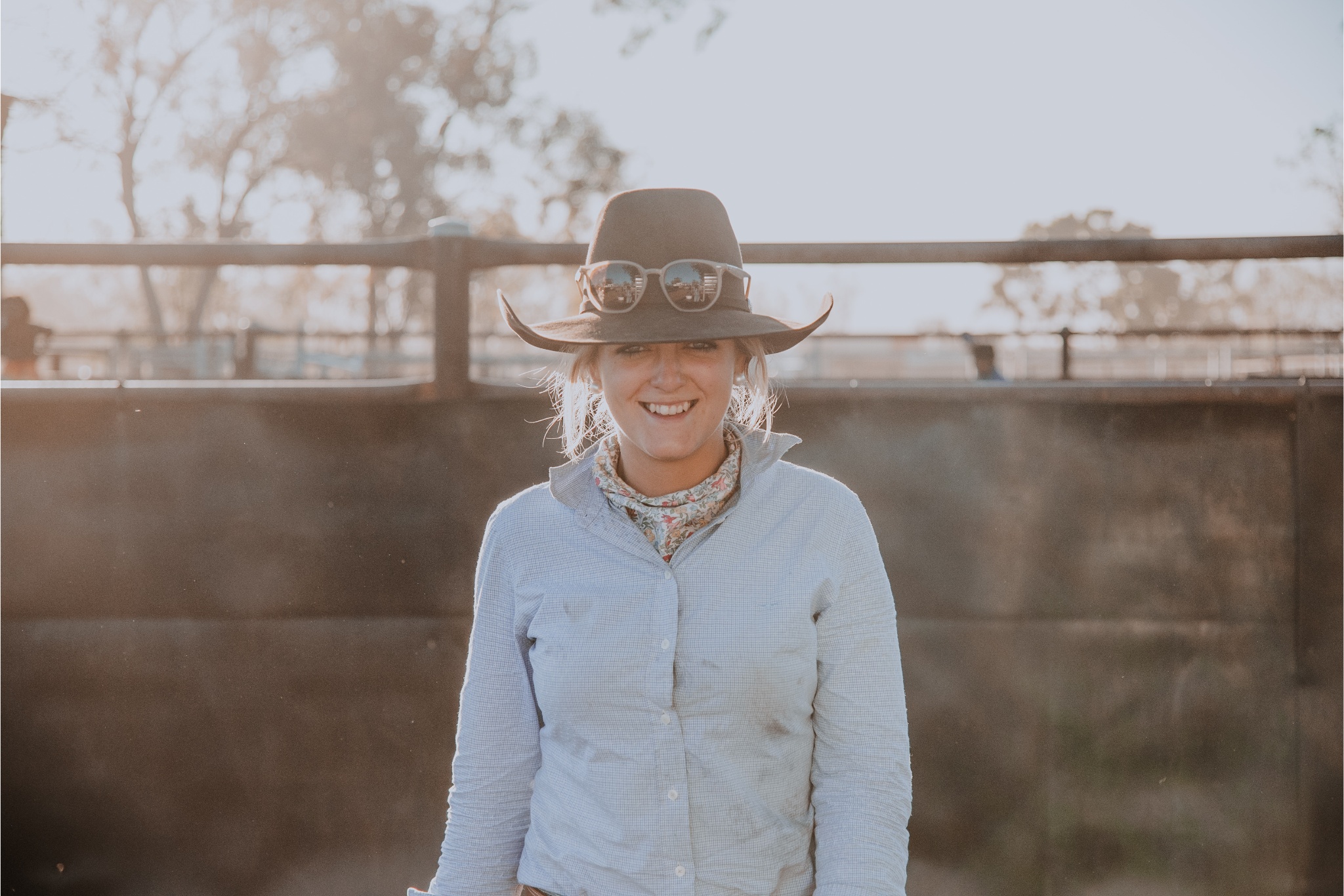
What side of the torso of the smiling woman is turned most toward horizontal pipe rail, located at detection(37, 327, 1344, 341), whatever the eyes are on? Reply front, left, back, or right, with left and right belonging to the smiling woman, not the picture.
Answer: back

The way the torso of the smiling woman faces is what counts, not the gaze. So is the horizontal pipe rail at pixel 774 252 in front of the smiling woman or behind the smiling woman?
behind

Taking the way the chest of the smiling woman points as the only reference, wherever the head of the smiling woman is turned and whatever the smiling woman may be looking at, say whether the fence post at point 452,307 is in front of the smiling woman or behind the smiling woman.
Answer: behind

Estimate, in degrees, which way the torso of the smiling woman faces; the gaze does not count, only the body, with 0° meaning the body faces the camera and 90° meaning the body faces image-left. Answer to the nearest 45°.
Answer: approximately 0°
